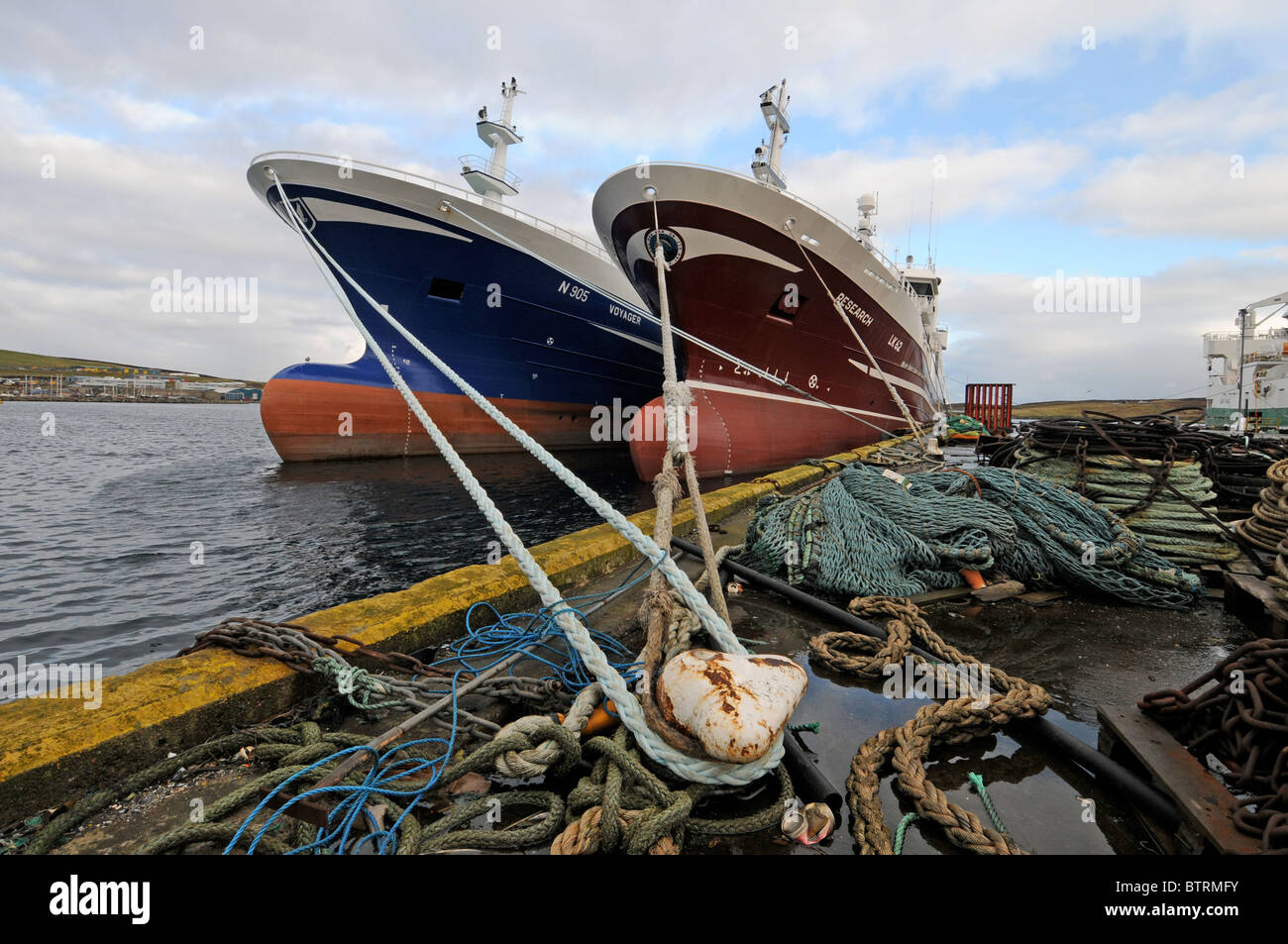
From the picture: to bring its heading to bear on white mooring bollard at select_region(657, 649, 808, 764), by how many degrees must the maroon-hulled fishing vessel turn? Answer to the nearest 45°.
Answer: approximately 45° to its left

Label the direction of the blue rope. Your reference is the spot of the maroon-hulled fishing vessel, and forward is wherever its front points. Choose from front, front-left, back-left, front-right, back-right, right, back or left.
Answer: front-left

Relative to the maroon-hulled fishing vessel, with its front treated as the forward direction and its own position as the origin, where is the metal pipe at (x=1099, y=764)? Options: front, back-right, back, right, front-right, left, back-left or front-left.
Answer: front-left

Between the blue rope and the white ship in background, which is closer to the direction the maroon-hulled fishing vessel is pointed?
the blue rope

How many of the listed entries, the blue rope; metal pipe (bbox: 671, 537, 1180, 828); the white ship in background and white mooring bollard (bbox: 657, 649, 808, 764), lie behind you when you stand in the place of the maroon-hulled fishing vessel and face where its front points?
1

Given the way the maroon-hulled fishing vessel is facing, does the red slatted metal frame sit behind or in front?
behind

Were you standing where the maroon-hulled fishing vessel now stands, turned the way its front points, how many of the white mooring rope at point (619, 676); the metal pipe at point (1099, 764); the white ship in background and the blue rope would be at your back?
1

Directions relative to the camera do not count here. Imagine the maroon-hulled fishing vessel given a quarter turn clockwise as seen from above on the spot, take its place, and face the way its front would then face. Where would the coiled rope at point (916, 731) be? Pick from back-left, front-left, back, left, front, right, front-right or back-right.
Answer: back-left

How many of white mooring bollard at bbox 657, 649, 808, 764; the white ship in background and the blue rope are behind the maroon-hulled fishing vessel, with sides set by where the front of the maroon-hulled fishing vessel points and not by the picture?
1

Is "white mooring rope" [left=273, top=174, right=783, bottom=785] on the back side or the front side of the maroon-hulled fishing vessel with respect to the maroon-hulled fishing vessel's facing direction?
on the front side

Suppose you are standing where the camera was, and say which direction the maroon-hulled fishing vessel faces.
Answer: facing the viewer and to the left of the viewer
